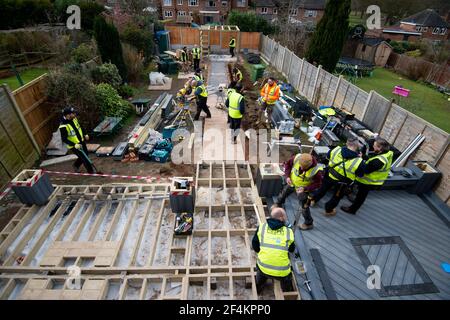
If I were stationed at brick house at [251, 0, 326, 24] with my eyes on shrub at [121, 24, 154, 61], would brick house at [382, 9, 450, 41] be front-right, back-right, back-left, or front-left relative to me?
back-left

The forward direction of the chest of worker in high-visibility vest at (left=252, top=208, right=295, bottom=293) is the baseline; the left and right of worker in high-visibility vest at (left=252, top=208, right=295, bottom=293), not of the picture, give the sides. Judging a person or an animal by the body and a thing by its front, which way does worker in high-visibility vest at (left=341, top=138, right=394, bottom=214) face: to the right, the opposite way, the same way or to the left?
to the left

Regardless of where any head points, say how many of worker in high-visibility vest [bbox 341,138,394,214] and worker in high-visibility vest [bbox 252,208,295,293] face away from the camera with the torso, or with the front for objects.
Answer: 1

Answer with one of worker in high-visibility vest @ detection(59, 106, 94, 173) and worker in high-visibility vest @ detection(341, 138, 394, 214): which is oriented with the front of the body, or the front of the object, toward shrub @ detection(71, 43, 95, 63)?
worker in high-visibility vest @ detection(341, 138, 394, 214)

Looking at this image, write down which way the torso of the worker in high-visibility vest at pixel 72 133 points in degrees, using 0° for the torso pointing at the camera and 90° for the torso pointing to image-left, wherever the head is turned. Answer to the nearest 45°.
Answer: approximately 315°

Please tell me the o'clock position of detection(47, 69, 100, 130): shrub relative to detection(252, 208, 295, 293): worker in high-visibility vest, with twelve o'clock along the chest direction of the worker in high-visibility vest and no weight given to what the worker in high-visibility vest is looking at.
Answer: The shrub is roughly at 10 o'clock from the worker in high-visibility vest.

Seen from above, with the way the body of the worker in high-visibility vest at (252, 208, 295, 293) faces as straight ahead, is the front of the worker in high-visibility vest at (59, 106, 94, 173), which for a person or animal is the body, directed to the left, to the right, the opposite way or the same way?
to the right

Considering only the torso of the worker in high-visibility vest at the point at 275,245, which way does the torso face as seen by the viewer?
away from the camera

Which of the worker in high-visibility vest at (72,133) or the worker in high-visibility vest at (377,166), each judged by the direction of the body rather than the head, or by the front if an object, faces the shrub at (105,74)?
the worker in high-visibility vest at (377,166)

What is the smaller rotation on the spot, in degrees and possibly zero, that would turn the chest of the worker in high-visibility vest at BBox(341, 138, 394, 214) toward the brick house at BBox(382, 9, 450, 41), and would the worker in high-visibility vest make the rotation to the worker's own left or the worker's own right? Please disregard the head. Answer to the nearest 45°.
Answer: approximately 90° to the worker's own right

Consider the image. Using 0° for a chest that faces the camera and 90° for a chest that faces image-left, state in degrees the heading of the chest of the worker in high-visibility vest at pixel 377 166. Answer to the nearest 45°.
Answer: approximately 90°

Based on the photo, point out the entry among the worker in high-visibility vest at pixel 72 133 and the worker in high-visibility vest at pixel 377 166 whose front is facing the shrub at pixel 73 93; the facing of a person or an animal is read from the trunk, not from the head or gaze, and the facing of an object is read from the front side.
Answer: the worker in high-visibility vest at pixel 377 166

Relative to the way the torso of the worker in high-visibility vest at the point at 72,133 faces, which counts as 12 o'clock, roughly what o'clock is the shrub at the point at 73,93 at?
The shrub is roughly at 8 o'clock from the worker in high-visibility vest.

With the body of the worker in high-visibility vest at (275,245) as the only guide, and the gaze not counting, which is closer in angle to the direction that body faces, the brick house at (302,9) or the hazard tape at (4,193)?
the brick house

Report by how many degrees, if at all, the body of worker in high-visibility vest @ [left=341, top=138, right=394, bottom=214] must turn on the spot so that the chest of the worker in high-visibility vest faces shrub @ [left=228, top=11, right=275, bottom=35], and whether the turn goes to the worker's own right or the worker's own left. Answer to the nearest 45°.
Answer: approximately 45° to the worker's own right
